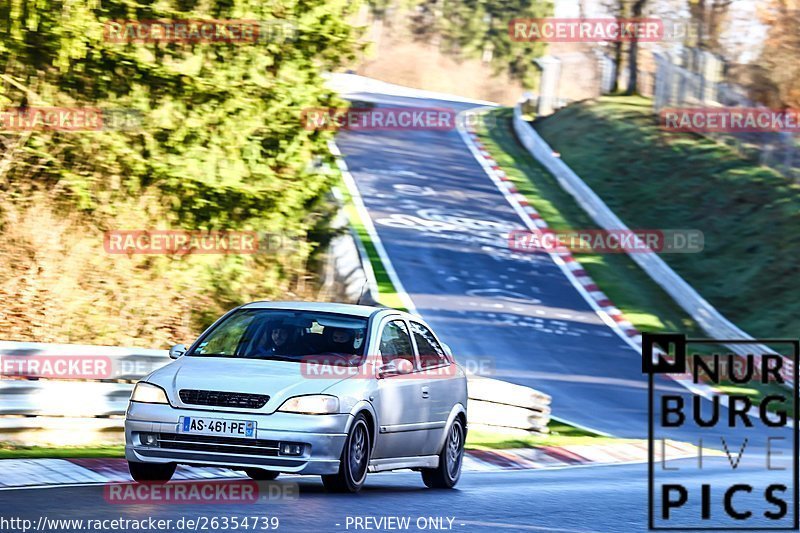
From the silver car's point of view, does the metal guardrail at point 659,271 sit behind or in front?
behind

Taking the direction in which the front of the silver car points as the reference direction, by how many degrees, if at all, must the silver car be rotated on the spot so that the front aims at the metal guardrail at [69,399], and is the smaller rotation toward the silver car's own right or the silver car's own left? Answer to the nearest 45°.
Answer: approximately 90° to the silver car's own right
